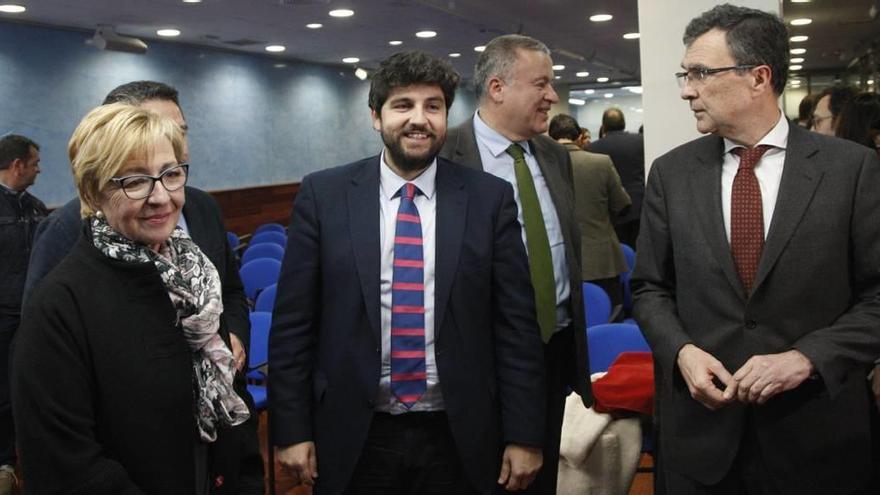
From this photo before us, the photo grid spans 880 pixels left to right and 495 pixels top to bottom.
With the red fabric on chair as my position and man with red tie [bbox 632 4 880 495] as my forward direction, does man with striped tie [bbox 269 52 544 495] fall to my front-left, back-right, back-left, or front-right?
front-right

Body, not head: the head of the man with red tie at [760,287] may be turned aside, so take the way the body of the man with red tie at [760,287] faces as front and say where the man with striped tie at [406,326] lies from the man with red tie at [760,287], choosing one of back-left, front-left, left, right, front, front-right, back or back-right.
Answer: right

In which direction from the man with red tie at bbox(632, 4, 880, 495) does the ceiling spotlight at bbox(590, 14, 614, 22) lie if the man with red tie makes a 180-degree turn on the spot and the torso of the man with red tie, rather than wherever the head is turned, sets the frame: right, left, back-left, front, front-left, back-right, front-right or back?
front

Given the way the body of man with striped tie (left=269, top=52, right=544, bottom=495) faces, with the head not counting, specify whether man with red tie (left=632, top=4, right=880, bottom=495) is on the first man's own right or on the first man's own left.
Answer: on the first man's own left

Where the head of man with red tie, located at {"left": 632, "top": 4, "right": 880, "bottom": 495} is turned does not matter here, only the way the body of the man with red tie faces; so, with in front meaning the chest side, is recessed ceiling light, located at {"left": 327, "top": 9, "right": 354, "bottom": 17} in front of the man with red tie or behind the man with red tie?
behind

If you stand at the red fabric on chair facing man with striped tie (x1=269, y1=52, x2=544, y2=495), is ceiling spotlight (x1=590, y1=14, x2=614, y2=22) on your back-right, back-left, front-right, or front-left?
back-right

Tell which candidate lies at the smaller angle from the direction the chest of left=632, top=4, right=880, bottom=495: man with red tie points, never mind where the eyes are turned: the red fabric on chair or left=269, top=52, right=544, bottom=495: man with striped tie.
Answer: the man with striped tie

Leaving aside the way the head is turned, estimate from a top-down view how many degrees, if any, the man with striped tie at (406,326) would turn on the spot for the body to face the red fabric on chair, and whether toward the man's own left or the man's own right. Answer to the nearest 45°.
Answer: approximately 135° to the man's own left

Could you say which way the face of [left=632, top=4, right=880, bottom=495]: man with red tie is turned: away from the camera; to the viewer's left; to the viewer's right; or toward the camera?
to the viewer's left

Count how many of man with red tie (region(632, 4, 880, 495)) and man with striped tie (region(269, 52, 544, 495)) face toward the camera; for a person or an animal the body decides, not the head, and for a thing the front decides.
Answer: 2

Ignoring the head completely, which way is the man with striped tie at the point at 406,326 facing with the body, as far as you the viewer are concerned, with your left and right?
facing the viewer
